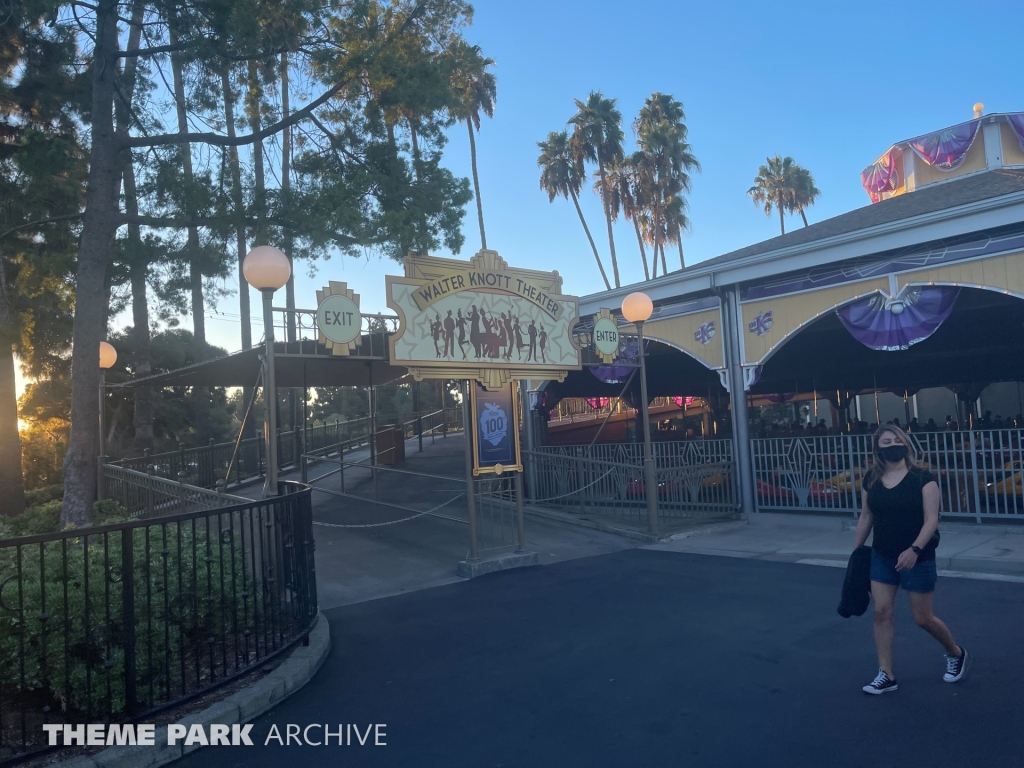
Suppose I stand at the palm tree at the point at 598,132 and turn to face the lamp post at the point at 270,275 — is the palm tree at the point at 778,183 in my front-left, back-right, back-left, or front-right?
back-left

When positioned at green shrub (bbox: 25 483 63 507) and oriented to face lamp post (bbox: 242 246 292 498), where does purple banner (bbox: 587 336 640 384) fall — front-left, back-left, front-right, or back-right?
front-left

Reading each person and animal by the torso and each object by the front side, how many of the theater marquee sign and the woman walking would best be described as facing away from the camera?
0

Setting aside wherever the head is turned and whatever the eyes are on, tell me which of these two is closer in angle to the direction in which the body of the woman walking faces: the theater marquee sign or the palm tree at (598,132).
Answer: the theater marquee sign

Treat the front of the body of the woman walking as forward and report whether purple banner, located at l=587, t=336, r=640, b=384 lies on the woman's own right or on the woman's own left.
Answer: on the woman's own right

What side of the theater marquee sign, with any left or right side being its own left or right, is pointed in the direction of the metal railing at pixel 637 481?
left

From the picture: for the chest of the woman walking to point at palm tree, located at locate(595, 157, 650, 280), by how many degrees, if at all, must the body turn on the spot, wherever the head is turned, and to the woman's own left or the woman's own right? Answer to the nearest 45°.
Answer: approximately 135° to the woman's own right

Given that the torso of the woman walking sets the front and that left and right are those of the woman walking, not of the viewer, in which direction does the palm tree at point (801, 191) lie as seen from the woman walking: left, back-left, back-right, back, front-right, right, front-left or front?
back-right

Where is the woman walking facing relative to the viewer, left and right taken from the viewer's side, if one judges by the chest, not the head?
facing the viewer and to the left of the viewer

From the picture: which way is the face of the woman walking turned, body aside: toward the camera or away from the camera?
toward the camera

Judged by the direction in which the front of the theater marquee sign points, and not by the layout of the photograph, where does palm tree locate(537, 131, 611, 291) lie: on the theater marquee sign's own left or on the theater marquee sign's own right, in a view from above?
on the theater marquee sign's own left

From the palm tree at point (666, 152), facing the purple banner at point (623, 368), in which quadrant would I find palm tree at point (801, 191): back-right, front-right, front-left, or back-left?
back-left

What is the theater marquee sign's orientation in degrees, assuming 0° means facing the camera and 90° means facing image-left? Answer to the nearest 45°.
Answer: approximately 315°

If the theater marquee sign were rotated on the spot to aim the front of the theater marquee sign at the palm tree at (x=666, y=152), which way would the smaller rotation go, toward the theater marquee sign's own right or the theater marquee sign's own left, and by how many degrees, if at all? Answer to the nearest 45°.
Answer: approximately 135° to the theater marquee sign's own left
